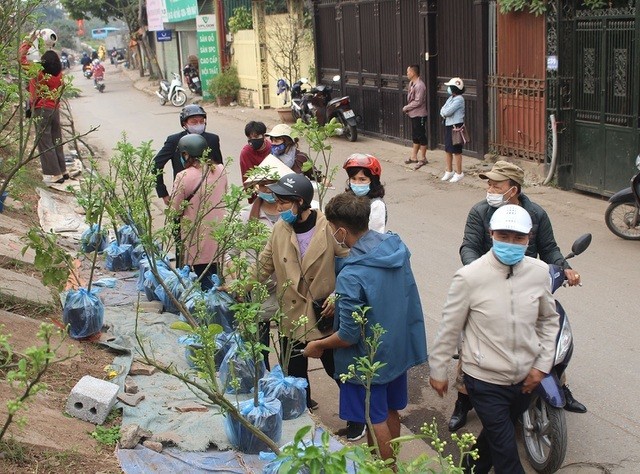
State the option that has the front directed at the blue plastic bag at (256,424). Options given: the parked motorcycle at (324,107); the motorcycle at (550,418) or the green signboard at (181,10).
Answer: the green signboard

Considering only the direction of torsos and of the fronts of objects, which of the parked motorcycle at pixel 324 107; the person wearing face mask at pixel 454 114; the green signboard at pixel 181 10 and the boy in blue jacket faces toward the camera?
the green signboard

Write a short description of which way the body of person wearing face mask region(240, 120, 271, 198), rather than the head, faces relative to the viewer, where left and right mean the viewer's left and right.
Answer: facing the viewer

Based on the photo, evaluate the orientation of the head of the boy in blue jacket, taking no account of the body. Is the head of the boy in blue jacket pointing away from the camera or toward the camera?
away from the camera

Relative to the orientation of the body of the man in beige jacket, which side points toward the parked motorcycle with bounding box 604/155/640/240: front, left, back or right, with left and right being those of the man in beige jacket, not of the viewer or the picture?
back

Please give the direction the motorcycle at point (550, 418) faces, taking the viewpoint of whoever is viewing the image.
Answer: facing the viewer and to the right of the viewer

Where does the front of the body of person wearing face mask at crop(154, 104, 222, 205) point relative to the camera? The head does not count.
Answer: toward the camera

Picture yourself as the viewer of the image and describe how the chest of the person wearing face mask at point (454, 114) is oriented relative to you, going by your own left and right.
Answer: facing to the left of the viewer

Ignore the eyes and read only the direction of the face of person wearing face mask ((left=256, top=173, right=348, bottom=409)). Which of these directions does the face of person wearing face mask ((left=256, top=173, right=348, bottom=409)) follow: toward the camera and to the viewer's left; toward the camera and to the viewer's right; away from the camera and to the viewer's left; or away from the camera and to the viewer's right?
toward the camera and to the viewer's left

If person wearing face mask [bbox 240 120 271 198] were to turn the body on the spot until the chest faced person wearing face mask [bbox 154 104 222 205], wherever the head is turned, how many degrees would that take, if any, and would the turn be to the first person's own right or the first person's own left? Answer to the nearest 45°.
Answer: approximately 90° to the first person's own right

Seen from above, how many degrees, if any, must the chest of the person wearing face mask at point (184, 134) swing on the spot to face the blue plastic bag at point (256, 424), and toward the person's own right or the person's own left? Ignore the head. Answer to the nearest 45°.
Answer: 0° — they already face it

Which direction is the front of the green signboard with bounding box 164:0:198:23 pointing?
toward the camera

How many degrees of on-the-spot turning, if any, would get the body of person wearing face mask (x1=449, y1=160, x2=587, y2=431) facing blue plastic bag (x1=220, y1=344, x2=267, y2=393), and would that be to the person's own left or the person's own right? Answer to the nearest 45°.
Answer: approximately 45° to the person's own right

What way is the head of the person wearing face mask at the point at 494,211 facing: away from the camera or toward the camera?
toward the camera

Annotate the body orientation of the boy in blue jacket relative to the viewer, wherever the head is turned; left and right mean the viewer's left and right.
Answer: facing away from the viewer and to the left of the viewer
